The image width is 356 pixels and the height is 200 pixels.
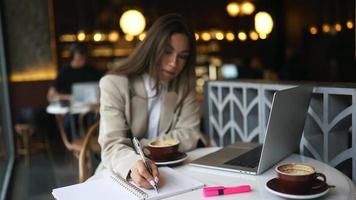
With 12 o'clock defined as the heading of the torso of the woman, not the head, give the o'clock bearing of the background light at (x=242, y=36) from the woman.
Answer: The background light is roughly at 8 o'clock from the woman.

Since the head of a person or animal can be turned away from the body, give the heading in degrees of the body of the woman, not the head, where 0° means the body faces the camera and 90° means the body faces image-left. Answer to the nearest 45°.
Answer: approximately 315°

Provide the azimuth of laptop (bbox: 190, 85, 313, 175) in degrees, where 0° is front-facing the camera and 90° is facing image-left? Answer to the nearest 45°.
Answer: approximately 135°

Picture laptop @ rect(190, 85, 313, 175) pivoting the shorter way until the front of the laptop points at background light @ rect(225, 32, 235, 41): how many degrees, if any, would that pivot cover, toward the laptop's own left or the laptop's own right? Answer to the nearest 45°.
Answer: approximately 45° to the laptop's own right

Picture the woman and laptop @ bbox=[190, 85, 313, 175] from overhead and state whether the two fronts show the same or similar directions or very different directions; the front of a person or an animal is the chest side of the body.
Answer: very different directions

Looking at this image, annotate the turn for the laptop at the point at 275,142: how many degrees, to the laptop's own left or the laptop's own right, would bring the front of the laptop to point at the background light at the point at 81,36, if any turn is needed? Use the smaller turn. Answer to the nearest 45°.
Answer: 0° — it already faces it

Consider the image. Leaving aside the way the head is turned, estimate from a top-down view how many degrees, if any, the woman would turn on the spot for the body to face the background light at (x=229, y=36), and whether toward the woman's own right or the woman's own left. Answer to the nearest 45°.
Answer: approximately 135° to the woman's own left

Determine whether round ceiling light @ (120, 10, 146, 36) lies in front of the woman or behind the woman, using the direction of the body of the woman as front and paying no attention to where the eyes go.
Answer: behind

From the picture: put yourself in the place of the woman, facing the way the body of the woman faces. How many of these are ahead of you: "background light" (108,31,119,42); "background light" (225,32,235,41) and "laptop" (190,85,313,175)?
1
